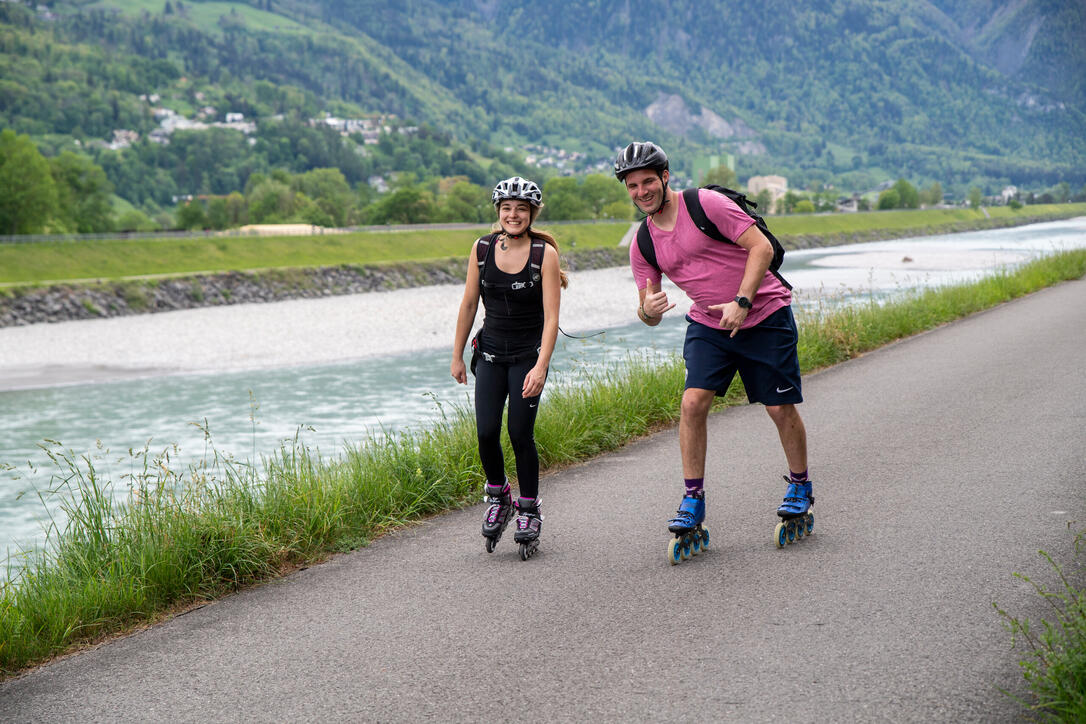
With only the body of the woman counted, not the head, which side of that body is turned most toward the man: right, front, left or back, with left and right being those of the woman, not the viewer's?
left

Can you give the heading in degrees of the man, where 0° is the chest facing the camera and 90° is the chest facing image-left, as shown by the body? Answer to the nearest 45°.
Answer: approximately 45°

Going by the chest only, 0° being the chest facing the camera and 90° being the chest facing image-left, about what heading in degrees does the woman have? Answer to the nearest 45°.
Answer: approximately 0°

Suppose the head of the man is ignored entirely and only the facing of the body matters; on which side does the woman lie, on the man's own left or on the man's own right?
on the man's own right
